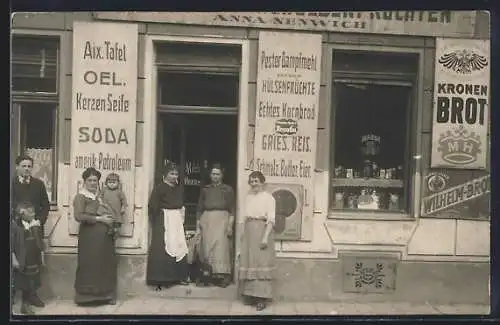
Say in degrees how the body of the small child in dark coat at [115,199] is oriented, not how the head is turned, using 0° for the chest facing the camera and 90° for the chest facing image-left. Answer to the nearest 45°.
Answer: approximately 0°

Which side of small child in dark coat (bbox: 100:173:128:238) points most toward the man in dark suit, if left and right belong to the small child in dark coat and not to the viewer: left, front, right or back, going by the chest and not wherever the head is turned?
right

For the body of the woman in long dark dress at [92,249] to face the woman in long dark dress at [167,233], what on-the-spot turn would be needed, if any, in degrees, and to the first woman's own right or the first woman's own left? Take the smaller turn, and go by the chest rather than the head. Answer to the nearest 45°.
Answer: approximately 45° to the first woman's own left
